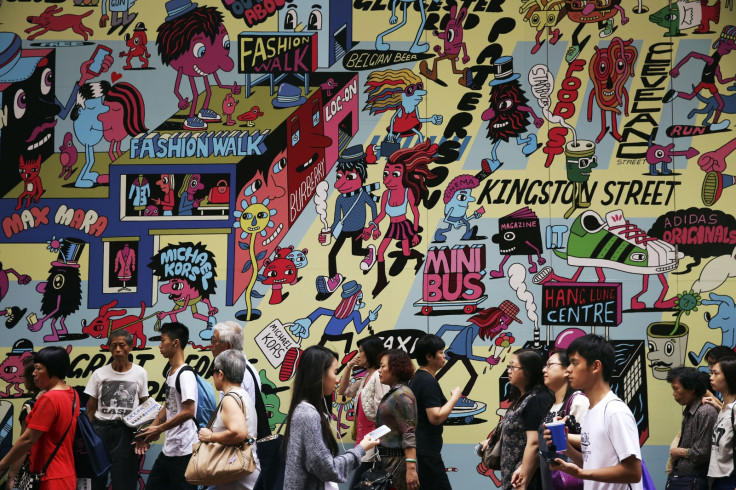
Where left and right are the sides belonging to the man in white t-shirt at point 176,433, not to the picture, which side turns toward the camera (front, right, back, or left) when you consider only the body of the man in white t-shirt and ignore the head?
left

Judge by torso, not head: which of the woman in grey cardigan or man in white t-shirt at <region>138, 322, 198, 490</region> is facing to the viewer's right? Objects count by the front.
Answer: the woman in grey cardigan

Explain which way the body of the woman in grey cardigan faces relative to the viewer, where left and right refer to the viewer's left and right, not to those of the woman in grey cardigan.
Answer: facing to the right of the viewer

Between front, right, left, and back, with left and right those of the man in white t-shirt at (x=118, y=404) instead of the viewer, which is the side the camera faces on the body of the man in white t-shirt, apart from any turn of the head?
front

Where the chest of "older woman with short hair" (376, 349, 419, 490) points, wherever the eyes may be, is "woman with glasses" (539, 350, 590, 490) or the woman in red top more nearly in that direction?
the woman in red top

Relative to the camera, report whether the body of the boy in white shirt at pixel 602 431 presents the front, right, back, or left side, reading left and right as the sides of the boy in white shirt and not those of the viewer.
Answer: left

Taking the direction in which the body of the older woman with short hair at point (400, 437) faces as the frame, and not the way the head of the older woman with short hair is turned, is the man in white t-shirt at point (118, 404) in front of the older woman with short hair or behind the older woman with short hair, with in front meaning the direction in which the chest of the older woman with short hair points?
in front

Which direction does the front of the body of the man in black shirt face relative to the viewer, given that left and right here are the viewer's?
facing to the right of the viewer

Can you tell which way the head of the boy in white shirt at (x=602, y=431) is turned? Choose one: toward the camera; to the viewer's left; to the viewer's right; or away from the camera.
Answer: to the viewer's left

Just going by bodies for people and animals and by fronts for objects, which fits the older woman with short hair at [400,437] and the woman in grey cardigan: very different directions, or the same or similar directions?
very different directions

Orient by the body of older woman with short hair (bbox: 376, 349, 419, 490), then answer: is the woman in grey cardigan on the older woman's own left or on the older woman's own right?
on the older woman's own left

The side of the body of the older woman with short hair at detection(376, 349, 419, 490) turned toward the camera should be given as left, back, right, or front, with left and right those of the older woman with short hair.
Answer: left

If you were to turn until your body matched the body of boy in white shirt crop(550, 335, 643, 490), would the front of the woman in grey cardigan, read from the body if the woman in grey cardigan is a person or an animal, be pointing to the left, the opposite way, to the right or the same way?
the opposite way

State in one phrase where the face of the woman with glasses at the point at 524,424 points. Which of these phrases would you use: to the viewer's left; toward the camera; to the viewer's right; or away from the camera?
to the viewer's left
